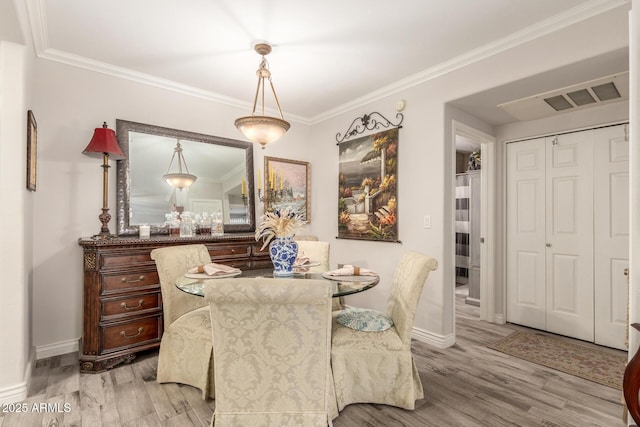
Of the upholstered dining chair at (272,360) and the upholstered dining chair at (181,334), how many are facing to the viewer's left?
0

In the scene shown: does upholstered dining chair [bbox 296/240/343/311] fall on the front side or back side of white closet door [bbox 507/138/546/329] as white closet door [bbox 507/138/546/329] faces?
on the front side

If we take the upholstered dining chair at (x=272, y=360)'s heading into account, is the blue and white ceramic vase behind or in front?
in front

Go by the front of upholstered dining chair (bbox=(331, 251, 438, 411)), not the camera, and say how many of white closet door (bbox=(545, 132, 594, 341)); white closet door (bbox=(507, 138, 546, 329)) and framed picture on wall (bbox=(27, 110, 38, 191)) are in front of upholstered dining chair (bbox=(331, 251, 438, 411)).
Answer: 1

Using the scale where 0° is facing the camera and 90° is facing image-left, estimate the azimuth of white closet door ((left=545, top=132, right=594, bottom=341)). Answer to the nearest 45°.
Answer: approximately 45°

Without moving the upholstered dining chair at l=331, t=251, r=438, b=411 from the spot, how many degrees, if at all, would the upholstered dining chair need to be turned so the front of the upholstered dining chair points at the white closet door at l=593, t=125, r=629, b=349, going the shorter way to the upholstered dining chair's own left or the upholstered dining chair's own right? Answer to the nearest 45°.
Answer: approximately 135° to the upholstered dining chair's own right

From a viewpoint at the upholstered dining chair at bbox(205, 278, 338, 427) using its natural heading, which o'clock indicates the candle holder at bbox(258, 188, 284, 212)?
The candle holder is roughly at 12 o'clock from the upholstered dining chair.

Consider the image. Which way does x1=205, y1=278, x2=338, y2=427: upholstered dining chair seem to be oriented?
away from the camera

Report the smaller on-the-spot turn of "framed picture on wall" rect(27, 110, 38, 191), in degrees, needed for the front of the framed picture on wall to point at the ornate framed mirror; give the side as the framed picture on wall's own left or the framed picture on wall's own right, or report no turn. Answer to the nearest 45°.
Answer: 0° — it already faces it

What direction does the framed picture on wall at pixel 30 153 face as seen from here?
to the viewer's right

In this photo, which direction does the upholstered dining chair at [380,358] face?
to the viewer's left

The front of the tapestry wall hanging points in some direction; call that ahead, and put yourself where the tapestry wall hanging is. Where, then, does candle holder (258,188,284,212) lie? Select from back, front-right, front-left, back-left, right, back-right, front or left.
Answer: front-right

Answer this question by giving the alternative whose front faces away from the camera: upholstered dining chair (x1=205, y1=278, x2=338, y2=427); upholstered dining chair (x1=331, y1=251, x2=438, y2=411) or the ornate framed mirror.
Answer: upholstered dining chair (x1=205, y1=278, x2=338, y2=427)

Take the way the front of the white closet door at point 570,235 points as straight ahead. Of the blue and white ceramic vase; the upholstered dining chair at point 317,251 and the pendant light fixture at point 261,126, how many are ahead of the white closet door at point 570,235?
3
